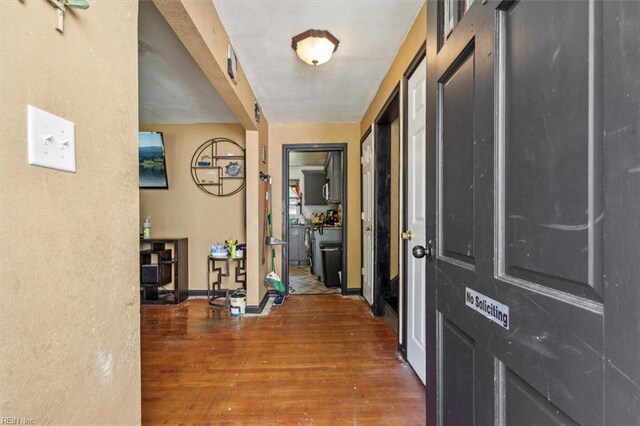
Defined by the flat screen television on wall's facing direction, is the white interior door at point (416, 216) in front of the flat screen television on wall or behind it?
in front

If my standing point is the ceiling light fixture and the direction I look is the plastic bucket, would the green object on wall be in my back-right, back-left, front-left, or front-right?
back-left

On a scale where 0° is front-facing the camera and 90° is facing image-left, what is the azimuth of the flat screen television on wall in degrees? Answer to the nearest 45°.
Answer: approximately 0°

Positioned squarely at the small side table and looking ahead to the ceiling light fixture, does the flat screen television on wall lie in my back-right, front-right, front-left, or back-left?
back-right

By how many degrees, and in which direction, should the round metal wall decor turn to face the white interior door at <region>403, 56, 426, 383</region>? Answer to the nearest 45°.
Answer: approximately 45° to its left

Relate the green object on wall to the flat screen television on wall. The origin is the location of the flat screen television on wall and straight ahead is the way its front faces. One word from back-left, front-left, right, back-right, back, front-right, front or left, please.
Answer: front

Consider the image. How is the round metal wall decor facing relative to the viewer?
toward the camera

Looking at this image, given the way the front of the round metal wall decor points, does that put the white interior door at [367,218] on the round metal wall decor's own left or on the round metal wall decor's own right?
on the round metal wall decor's own left

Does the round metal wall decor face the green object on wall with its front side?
yes

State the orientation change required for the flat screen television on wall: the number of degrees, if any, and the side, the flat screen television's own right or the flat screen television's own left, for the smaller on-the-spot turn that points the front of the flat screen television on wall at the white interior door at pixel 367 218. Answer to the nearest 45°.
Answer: approximately 45° to the flat screen television's own left
